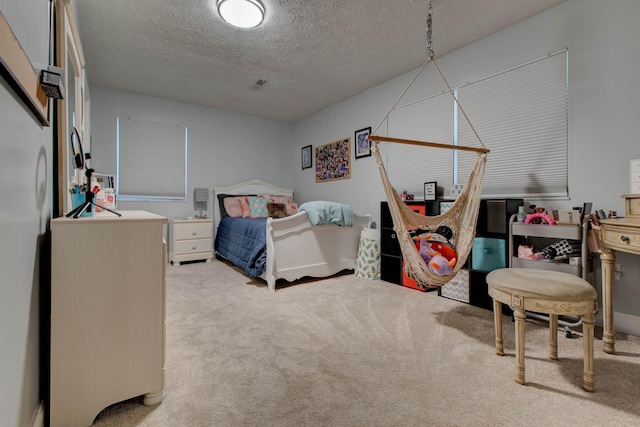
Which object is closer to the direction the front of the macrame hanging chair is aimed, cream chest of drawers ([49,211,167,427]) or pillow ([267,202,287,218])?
the cream chest of drawers

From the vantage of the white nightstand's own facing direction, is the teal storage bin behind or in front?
in front

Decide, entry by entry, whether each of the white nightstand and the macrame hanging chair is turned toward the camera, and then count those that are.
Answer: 2

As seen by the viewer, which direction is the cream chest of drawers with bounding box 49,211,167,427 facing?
to the viewer's right

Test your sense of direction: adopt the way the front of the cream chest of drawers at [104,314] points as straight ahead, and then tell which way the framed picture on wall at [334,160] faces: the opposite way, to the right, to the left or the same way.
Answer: the opposite way

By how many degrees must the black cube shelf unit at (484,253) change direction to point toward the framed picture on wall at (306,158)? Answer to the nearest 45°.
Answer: approximately 90° to its right

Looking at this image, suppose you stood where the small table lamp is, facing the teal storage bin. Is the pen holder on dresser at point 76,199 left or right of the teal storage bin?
right

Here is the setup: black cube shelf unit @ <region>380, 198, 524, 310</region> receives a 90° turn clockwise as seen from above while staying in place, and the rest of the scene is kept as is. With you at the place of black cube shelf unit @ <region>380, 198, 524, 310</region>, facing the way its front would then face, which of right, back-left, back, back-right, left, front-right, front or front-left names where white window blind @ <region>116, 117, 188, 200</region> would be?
front-left

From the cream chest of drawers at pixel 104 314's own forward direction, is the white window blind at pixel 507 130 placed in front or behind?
in front

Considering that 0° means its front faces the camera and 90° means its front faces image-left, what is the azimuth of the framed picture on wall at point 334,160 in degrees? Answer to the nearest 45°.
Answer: approximately 45°
